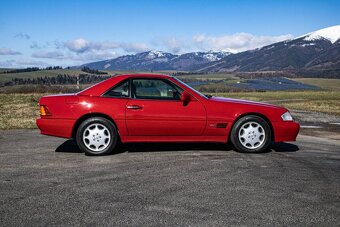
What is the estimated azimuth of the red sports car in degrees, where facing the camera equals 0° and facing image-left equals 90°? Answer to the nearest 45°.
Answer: approximately 270°
